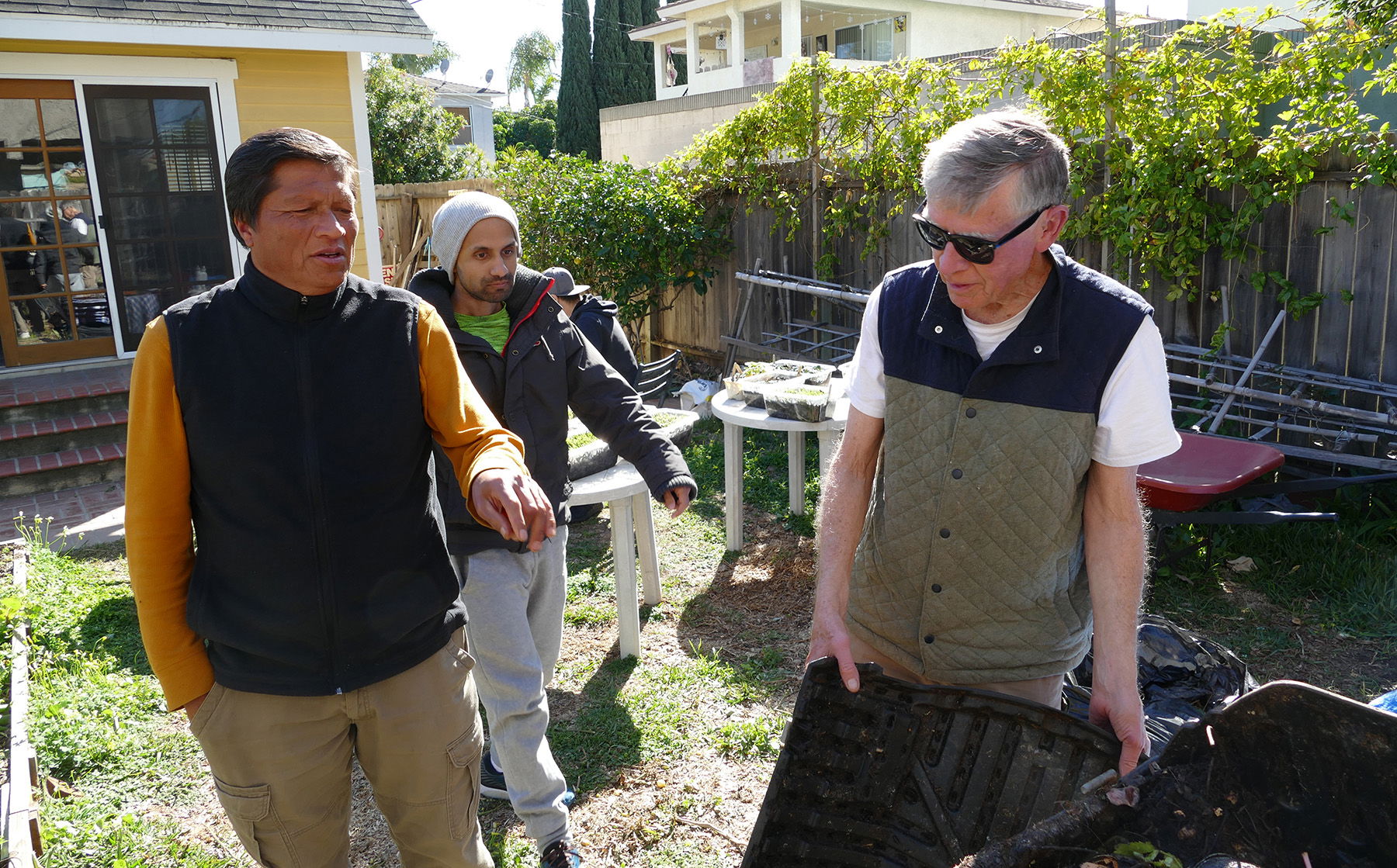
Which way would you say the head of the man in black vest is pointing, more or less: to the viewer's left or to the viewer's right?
to the viewer's right

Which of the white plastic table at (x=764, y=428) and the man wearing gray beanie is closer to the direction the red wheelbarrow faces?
the white plastic table

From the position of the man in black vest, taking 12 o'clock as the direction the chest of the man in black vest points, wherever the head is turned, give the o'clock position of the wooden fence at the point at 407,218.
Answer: The wooden fence is roughly at 6 o'clock from the man in black vest.

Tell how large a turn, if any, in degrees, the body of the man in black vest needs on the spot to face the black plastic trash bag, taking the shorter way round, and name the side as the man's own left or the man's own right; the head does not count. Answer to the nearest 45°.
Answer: approximately 90° to the man's own left

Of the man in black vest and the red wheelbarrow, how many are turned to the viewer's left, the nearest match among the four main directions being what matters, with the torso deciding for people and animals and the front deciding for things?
1

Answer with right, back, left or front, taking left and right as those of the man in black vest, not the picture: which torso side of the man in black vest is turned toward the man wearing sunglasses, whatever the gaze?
left

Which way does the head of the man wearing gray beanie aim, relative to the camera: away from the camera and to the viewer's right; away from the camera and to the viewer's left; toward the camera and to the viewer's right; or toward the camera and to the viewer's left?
toward the camera and to the viewer's right

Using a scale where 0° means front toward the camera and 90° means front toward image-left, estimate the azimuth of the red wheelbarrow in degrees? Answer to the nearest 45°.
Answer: approximately 90°

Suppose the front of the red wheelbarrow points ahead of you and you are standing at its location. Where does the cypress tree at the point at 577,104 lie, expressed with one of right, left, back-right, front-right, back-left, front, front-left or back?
front-right

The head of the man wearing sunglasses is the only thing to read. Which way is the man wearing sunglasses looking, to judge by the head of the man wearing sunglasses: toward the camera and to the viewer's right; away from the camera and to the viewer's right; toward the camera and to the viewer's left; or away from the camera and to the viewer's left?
toward the camera and to the viewer's left

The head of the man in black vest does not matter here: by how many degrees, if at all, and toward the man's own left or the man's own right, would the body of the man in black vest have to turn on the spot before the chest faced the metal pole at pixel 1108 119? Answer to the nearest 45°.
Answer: approximately 135° to the man's own left

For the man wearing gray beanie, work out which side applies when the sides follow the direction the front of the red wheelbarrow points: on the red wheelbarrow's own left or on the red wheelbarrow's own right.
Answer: on the red wheelbarrow's own left

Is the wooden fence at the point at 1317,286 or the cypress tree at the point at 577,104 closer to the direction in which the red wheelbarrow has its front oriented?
the cypress tree

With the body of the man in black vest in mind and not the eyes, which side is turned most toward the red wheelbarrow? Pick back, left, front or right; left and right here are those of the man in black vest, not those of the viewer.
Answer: left

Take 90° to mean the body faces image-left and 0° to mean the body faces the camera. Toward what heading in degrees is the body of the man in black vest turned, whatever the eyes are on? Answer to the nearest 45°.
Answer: approximately 0°
